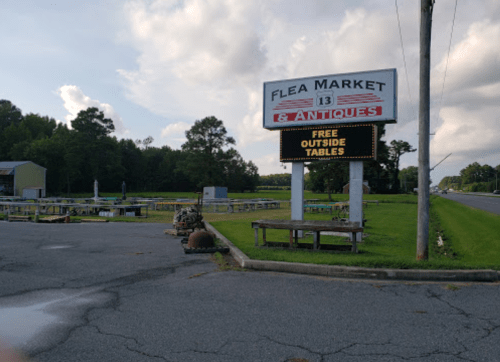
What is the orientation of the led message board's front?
toward the camera

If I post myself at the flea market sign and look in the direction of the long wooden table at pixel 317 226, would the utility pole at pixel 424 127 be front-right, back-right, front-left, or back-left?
front-left

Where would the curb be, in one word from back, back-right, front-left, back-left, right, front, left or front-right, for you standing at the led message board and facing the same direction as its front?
front

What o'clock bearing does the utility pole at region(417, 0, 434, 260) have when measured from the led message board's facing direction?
The utility pole is roughly at 11 o'clock from the led message board.
